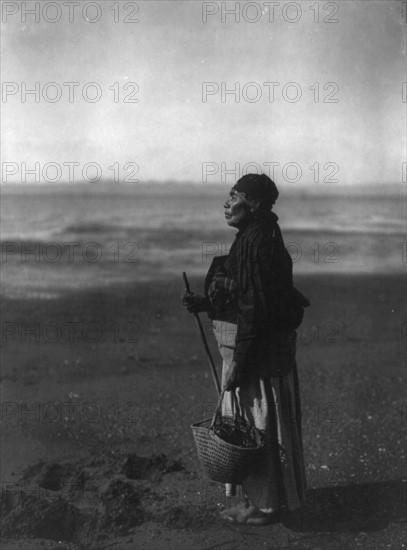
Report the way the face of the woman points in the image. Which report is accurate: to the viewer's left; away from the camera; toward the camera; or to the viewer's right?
to the viewer's left

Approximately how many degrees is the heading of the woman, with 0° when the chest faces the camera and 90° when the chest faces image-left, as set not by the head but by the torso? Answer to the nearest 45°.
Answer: approximately 90°

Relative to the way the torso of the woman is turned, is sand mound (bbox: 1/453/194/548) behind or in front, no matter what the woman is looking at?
in front
